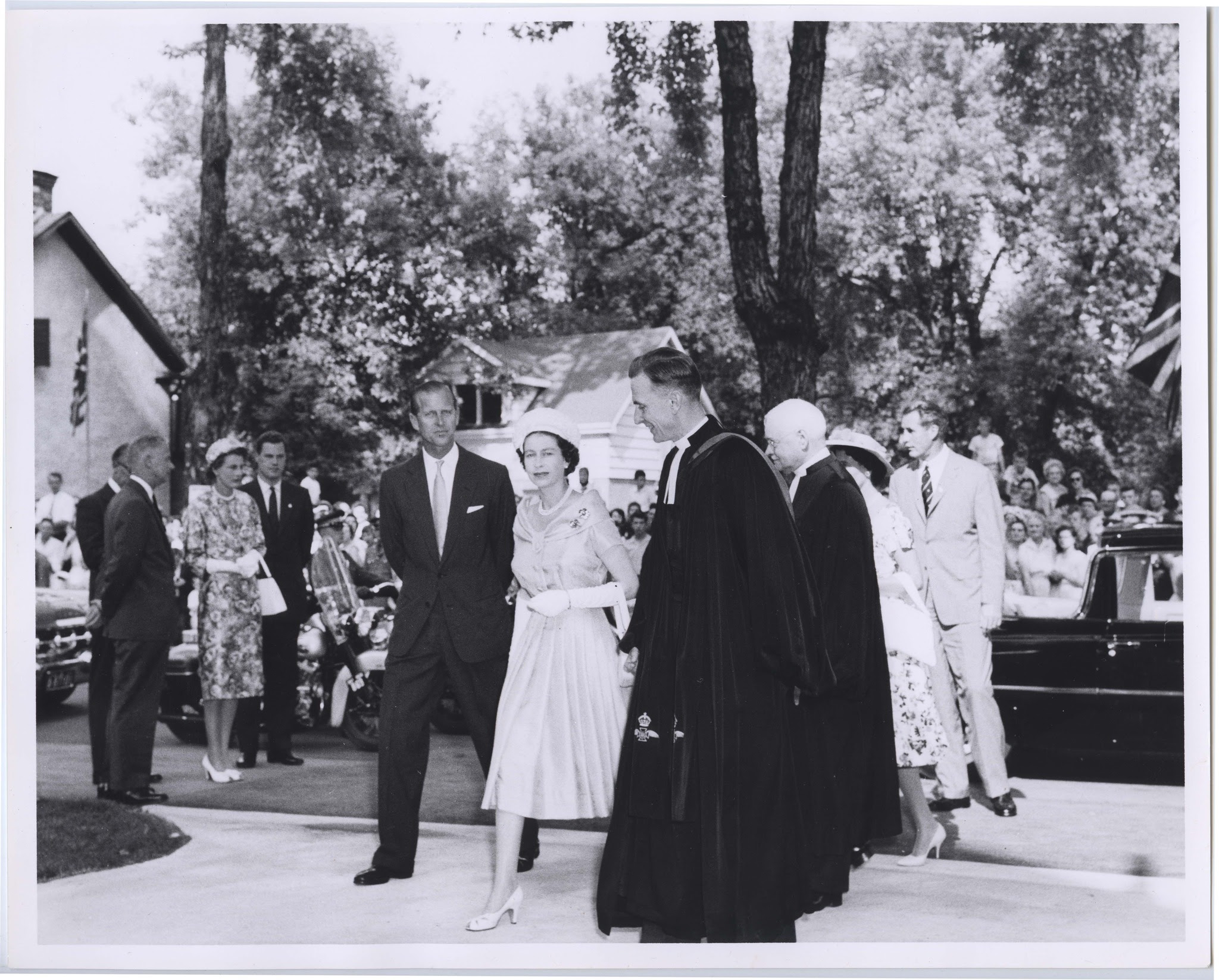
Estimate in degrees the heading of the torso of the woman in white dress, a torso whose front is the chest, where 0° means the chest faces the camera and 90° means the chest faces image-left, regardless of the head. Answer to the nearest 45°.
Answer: approximately 45°

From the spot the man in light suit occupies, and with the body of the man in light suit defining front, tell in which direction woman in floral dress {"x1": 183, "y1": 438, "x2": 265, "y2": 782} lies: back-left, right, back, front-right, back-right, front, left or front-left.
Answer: front-right

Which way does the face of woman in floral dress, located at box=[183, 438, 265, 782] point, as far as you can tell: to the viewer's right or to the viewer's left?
to the viewer's right

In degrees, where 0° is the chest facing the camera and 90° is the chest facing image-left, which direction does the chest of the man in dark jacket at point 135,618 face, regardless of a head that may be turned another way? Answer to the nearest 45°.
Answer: approximately 270°

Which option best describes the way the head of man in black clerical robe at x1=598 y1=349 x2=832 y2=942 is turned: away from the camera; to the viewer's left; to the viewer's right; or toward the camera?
to the viewer's left

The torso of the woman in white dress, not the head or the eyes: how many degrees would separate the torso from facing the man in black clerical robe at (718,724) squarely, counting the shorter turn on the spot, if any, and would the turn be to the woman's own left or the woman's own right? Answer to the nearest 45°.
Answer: approximately 90° to the woman's own left

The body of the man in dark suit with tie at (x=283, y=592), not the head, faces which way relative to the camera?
toward the camera

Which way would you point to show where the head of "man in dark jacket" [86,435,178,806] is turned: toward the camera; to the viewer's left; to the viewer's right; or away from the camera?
to the viewer's right

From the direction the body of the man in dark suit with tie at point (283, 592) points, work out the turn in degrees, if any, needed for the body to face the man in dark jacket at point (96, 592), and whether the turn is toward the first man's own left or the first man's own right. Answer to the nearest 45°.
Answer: approximately 45° to the first man's own right

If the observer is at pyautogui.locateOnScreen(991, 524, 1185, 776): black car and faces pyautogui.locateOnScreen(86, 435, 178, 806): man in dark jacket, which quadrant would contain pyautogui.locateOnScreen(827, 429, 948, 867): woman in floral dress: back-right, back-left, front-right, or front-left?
front-left

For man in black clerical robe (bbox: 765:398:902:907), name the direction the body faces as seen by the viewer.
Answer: to the viewer's left
